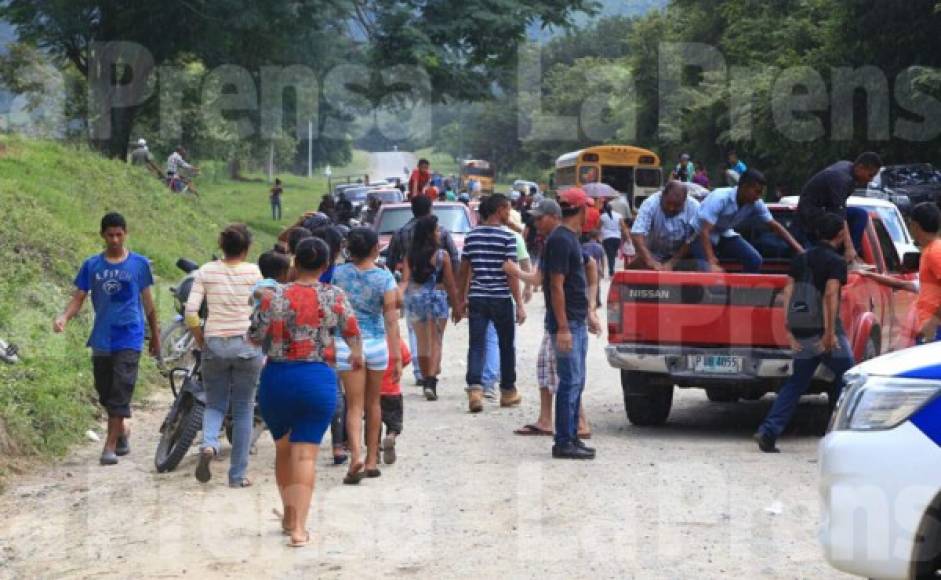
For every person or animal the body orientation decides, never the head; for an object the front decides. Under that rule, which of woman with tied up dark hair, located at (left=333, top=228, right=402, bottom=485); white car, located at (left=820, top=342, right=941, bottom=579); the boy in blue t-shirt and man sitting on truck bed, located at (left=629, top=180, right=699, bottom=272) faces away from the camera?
the woman with tied up dark hair

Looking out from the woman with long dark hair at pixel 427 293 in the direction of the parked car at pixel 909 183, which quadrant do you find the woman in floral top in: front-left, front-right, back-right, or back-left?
back-right

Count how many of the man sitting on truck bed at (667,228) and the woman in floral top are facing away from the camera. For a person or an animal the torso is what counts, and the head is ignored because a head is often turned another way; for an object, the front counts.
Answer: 1

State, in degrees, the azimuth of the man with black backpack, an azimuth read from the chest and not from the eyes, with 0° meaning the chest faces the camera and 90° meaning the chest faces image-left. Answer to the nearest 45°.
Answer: approximately 225°

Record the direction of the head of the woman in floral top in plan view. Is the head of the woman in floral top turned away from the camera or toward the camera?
away from the camera

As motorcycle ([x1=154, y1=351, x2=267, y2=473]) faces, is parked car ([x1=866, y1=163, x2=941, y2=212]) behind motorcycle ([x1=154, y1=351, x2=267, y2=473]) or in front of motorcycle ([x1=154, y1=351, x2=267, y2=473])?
behind

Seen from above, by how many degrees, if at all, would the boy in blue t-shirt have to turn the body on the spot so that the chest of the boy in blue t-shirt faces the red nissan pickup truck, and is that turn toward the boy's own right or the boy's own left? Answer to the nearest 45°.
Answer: approximately 90° to the boy's own left

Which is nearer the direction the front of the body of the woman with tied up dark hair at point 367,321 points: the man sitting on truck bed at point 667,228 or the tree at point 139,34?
the tree

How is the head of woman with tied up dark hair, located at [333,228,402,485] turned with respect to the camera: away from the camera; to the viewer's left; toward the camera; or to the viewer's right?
away from the camera

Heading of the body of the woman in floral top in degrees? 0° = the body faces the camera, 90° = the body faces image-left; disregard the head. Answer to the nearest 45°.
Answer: approximately 180°
